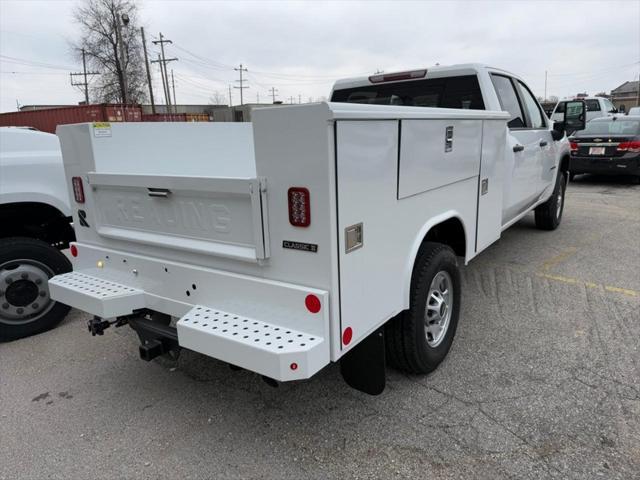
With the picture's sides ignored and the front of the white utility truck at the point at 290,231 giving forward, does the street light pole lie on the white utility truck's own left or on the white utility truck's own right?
on the white utility truck's own left

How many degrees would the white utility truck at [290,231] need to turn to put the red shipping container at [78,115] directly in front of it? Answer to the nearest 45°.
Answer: approximately 90° to its left

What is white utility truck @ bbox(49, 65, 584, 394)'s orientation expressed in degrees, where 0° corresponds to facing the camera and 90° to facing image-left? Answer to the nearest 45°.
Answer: approximately 225°

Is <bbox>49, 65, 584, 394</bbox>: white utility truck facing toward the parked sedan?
yes

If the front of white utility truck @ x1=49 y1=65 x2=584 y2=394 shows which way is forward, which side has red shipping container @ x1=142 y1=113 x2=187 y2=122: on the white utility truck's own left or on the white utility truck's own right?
on the white utility truck's own left
